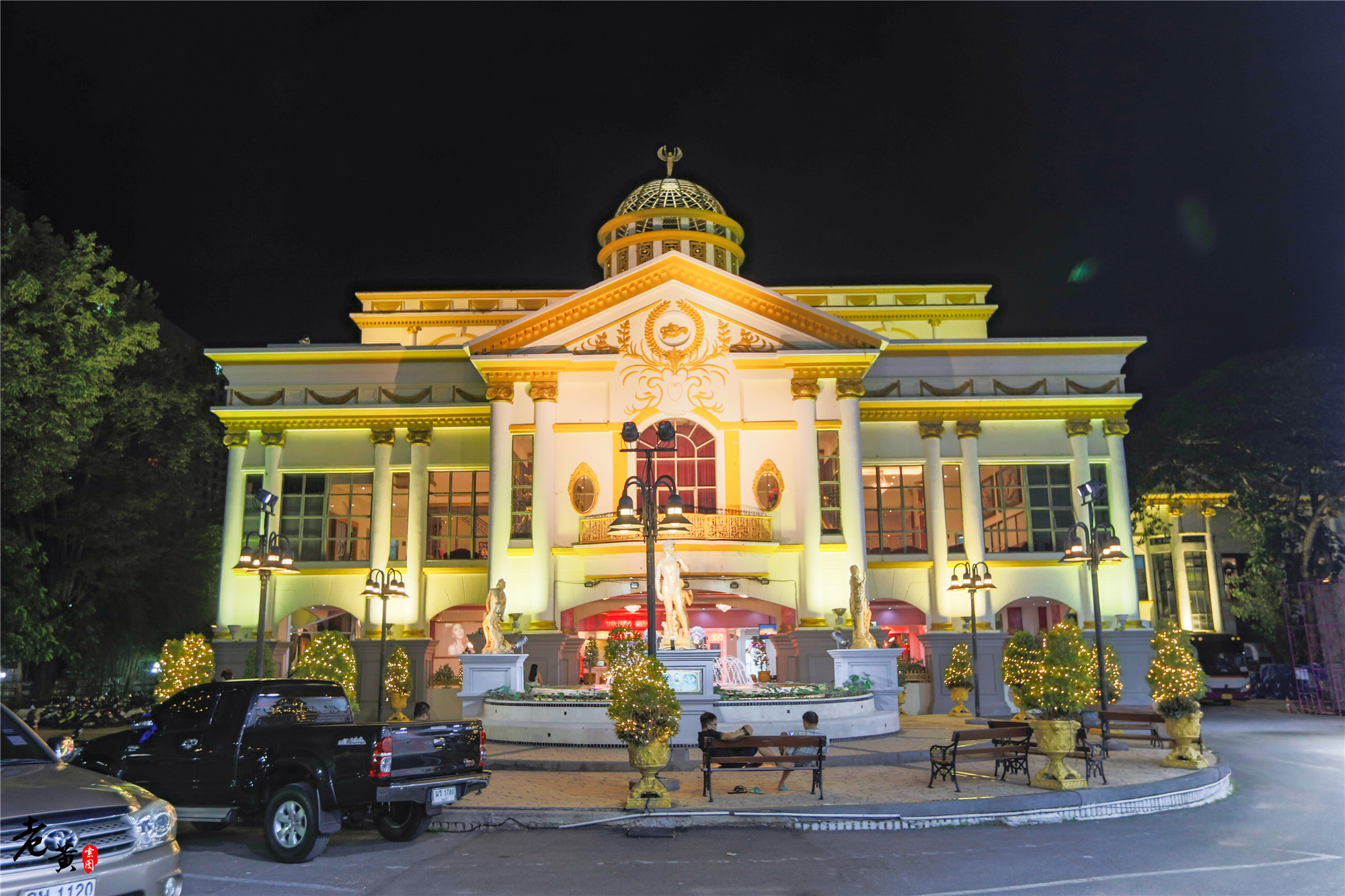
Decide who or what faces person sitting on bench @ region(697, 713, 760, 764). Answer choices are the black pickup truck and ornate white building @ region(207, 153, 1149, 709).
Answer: the ornate white building

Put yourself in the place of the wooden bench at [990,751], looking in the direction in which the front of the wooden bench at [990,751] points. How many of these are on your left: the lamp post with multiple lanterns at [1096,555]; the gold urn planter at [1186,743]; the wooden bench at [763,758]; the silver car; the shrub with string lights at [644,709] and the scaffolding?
3

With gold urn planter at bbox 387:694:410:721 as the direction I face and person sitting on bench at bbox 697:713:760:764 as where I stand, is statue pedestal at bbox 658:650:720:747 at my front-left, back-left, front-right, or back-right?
front-right

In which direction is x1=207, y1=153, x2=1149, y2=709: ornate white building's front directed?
toward the camera

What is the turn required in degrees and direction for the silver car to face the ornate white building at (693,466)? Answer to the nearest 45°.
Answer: approximately 90° to its left

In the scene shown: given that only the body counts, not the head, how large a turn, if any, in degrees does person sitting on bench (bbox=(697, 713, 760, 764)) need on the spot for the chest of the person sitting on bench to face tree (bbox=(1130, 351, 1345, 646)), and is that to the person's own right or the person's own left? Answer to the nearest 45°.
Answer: approximately 45° to the person's own left

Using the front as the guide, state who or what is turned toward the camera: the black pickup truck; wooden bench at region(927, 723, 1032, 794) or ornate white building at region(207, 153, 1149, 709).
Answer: the ornate white building

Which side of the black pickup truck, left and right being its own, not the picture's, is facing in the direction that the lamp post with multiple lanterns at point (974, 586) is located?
right
